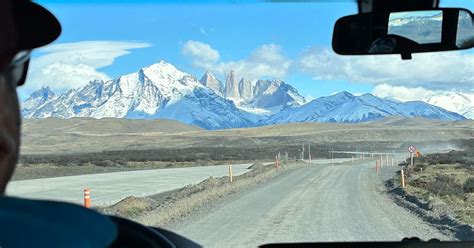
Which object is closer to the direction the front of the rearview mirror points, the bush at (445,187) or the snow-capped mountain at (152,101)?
the snow-capped mountain

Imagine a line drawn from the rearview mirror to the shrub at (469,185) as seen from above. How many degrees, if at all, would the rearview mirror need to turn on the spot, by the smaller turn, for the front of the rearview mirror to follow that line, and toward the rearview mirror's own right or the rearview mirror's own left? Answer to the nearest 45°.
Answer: approximately 180°

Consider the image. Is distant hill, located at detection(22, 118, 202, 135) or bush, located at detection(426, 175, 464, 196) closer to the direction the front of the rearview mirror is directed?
the distant hill

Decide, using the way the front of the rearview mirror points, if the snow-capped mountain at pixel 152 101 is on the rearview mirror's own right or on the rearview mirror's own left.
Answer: on the rearview mirror's own right

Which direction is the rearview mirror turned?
toward the camera

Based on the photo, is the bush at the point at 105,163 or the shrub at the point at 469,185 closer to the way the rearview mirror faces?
the bush

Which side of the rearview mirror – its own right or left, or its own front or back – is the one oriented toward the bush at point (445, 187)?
back
